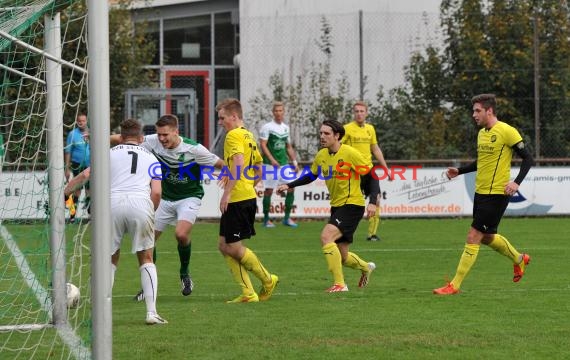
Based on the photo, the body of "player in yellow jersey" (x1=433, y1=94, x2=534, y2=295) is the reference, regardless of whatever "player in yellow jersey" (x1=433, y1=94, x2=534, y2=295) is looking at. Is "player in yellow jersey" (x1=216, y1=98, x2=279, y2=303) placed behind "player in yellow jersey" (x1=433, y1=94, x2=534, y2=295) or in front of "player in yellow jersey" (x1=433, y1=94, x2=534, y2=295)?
in front

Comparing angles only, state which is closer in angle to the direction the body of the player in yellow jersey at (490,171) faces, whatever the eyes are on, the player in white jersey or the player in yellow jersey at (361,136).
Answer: the player in white jersey

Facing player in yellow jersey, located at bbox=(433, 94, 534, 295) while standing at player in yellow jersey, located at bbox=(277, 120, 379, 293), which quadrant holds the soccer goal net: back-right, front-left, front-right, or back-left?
back-right

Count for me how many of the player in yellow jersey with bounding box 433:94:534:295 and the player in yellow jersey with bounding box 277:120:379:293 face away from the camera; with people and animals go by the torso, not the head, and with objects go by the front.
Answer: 0

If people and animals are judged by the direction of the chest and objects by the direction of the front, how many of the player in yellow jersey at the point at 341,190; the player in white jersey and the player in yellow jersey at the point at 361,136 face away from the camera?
1

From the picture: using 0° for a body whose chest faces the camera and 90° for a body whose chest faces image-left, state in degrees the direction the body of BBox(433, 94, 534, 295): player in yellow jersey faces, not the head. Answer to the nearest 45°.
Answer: approximately 45°

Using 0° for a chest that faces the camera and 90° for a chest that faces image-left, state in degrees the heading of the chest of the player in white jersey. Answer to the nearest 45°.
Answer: approximately 180°

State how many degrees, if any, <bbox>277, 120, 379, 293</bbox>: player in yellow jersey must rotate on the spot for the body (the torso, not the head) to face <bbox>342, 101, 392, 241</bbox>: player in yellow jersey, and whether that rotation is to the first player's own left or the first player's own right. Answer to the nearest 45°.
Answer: approximately 135° to the first player's own right

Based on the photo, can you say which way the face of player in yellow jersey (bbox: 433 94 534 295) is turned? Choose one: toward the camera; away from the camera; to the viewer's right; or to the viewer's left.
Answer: to the viewer's left

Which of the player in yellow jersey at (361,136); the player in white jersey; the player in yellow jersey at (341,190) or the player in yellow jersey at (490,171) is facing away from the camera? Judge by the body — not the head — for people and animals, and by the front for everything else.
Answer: the player in white jersey

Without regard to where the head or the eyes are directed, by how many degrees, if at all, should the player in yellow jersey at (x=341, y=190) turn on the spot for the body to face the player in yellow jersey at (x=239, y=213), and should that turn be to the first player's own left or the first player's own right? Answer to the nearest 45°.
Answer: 0° — they already face them
